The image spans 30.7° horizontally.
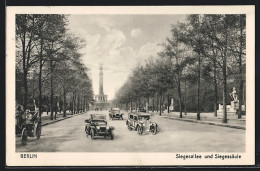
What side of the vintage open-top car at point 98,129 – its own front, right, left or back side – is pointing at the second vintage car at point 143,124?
left

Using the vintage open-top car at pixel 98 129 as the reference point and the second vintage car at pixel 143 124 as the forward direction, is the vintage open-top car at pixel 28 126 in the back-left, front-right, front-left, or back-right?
back-left

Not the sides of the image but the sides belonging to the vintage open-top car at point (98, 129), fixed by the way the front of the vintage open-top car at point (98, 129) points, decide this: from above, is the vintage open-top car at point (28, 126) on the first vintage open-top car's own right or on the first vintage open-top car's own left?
on the first vintage open-top car's own right

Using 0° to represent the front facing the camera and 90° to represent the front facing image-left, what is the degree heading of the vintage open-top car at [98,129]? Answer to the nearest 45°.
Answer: approximately 315°
